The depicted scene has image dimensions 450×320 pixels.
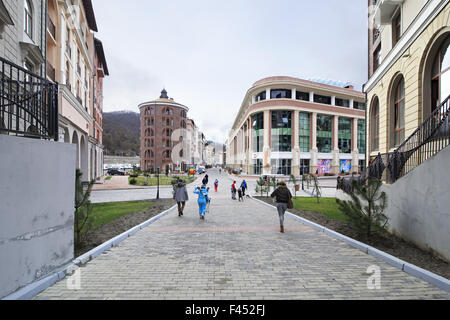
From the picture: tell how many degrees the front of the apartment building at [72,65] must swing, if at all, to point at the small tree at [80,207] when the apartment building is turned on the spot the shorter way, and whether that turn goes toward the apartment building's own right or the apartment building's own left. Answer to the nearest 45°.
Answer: approximately 90° to the apartment building's own right

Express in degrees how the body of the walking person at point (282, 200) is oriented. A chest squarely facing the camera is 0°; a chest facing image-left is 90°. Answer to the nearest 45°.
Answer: approximately 180°

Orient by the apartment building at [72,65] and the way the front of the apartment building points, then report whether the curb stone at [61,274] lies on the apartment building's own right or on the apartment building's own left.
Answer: on the apartment building's own right

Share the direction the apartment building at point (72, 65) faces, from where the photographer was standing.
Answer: facing to the right of the viewer

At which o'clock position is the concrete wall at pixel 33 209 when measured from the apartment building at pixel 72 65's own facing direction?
The concrete wall is roughly at 3 o'clock from the apartment building.

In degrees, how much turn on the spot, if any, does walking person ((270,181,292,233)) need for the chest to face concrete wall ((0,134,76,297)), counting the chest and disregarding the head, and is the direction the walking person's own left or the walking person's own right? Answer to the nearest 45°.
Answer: approximately 135° to the walking person's own left

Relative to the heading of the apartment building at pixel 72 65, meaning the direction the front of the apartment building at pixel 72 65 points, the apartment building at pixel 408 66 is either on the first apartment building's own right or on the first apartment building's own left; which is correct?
on the first apartment building's own right
